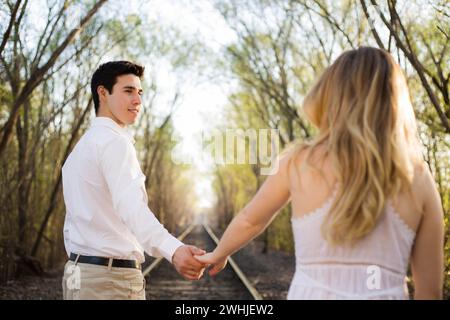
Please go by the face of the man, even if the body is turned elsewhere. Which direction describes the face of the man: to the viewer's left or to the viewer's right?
to the viewer's right

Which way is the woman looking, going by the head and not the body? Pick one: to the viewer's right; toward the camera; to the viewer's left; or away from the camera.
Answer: away from the camera

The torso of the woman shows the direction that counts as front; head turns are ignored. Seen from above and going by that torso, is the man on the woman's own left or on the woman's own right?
on the woman's own left

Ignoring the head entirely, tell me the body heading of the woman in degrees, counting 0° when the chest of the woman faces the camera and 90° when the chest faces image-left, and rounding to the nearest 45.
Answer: approximately 180°

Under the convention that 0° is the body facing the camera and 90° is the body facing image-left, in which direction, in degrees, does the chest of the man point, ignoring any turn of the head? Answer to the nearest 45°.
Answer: approximately 225°
